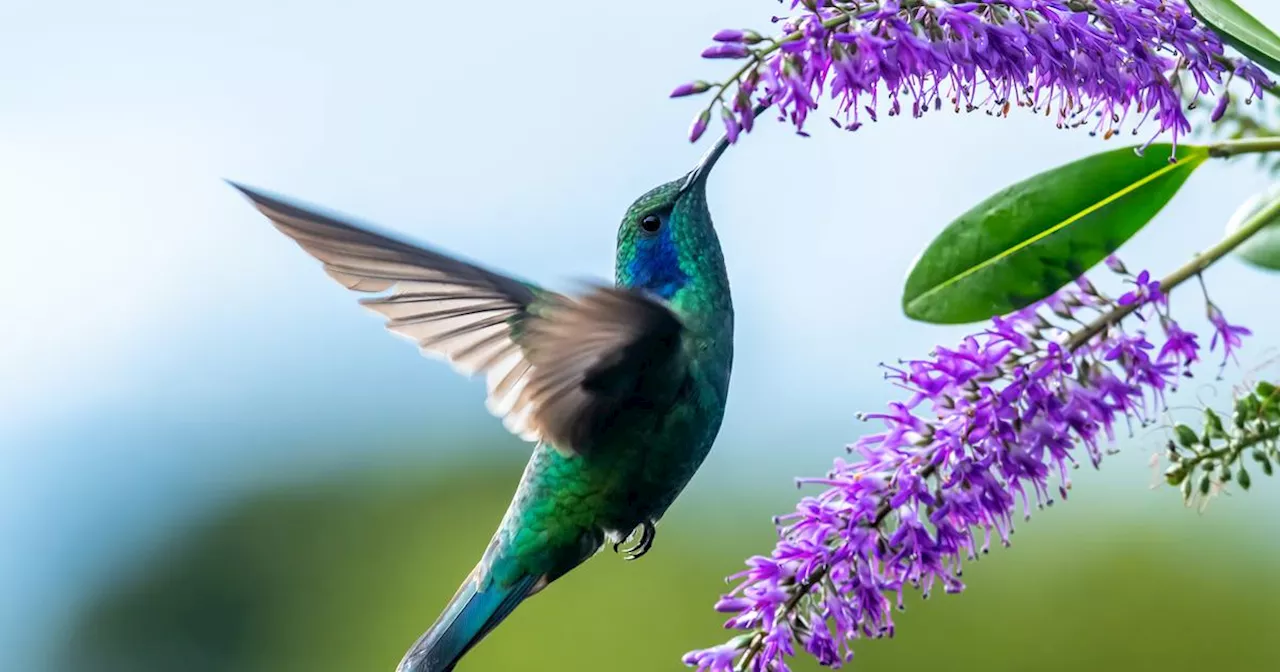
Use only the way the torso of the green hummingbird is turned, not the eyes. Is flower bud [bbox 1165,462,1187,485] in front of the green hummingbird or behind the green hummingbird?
in front

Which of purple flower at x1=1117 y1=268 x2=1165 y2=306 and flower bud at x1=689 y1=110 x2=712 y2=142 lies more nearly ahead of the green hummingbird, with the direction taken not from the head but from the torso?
the purple flower

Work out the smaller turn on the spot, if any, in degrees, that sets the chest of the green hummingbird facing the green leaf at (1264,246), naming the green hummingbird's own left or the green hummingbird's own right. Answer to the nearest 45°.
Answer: approximately 45° to the green hummingbird's own right

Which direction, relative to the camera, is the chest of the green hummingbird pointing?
to the viewer's right

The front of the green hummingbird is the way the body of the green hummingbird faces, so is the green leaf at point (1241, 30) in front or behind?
in front

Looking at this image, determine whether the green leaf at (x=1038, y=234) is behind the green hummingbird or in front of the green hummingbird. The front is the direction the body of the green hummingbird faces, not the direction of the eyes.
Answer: in front

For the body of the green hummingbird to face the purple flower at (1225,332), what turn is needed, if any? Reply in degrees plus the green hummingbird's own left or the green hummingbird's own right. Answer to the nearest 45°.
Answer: approximately 45° to the green hummingbird's own right
